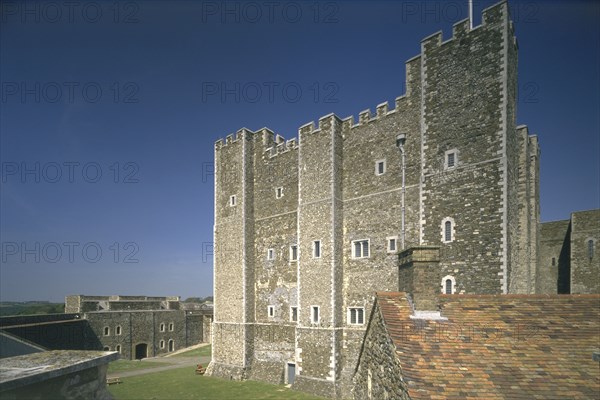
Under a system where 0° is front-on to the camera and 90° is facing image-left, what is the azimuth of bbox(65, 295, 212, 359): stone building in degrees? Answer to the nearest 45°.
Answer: approximately 0°

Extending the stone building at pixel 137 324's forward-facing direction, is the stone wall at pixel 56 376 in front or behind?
in front

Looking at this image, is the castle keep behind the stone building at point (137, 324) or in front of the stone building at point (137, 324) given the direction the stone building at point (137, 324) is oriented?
in front

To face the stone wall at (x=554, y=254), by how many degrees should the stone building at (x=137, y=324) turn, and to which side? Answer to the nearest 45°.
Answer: approximately 45° to its left
